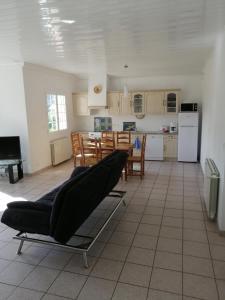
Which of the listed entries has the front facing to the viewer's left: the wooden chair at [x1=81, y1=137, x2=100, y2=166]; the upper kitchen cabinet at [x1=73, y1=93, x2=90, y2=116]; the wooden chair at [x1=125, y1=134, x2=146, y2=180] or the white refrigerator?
the wooden chair at [x1=125, y1=134, x2=146, y2=180]

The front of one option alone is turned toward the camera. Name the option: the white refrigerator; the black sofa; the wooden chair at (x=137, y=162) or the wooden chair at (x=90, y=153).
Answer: the white refrigerator

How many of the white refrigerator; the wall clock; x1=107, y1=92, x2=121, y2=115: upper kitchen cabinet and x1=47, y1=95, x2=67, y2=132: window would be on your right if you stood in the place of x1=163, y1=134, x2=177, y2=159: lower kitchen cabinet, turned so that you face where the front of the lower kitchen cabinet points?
3

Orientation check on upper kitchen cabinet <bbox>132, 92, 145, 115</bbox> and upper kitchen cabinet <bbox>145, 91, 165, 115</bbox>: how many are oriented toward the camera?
2

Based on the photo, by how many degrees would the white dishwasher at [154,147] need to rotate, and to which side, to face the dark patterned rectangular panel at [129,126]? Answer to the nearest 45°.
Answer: approximately 135° to its right

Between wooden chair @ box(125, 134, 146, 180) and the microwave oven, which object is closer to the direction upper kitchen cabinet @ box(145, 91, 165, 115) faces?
the wooden chair

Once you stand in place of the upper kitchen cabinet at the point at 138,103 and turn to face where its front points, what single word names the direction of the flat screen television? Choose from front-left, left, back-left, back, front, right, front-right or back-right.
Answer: front-right

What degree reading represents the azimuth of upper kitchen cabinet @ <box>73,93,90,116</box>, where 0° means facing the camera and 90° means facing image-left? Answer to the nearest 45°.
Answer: approximately 0°

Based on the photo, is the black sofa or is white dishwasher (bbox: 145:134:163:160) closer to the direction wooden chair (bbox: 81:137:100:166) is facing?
the white dishwasher

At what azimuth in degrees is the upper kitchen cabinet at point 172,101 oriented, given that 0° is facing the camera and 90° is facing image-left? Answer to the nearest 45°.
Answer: approximately 0°
